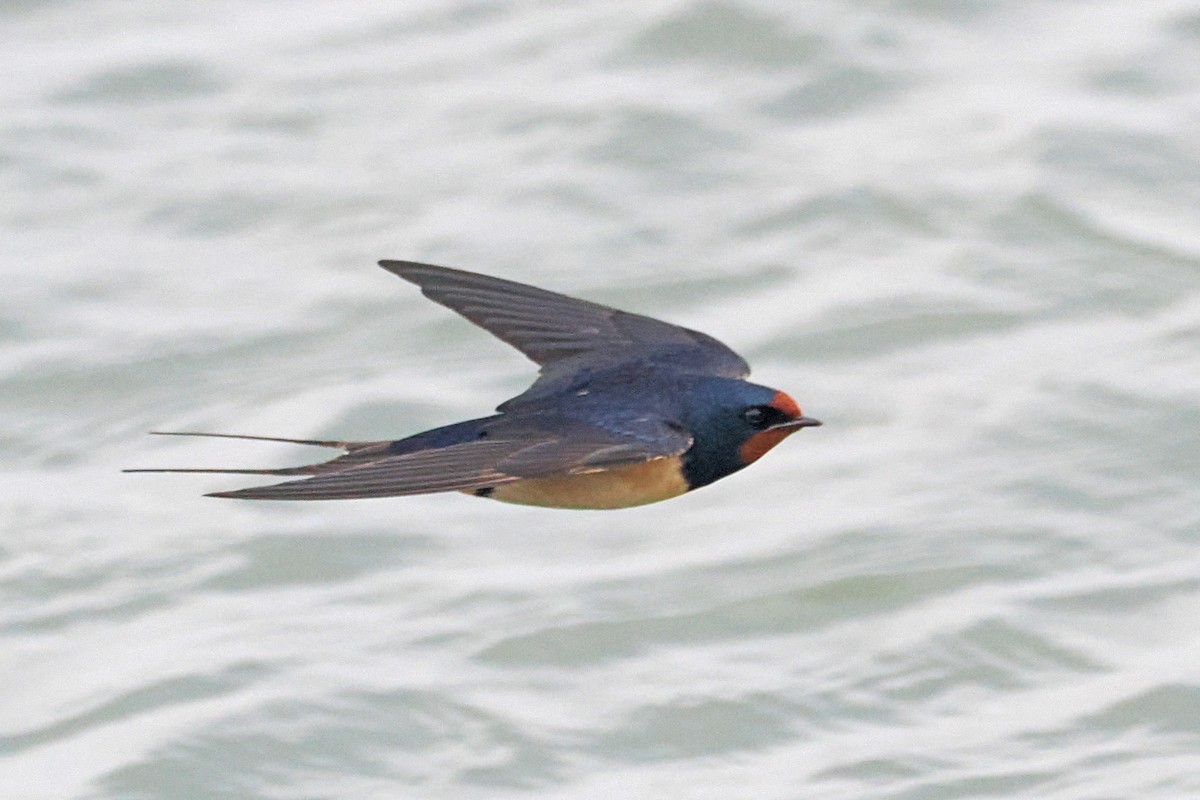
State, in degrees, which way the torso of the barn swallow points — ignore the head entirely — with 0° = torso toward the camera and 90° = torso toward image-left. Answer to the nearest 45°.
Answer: approximately 270°
